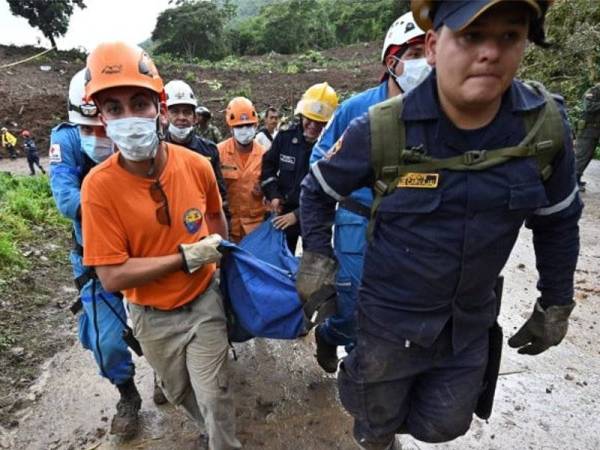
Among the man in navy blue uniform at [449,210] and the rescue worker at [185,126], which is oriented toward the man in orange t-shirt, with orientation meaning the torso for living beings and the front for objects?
the rescue worker

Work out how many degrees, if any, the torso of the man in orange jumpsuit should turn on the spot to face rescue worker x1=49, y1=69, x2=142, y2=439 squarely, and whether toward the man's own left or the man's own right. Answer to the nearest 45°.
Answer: approximately 45° to the man's own right

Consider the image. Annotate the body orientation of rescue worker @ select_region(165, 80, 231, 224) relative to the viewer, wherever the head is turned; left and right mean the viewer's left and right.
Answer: facing the viewer

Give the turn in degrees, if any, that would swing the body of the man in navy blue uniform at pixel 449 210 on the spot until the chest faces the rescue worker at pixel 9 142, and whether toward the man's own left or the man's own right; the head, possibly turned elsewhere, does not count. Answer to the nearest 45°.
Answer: approximately 135° to the man's own right

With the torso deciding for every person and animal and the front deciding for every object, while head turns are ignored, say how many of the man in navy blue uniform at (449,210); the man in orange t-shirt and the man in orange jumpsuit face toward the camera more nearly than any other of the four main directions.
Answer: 3

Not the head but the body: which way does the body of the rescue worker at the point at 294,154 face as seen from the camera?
toward the camera

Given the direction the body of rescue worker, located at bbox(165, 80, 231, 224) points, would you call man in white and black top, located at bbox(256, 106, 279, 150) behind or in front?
behind

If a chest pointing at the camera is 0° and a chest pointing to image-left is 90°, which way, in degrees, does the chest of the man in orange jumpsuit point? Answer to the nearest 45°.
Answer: approximately 0°

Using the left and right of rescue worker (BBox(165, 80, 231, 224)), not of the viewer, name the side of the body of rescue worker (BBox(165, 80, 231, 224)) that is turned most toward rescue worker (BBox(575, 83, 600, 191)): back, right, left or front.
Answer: left

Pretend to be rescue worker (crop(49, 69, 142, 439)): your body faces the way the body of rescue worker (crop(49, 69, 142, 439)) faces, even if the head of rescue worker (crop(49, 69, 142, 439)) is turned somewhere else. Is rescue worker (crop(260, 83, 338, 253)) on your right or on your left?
on your left

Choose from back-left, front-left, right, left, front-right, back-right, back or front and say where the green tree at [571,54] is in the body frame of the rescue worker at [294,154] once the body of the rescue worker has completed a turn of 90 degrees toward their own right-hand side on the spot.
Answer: back-right
